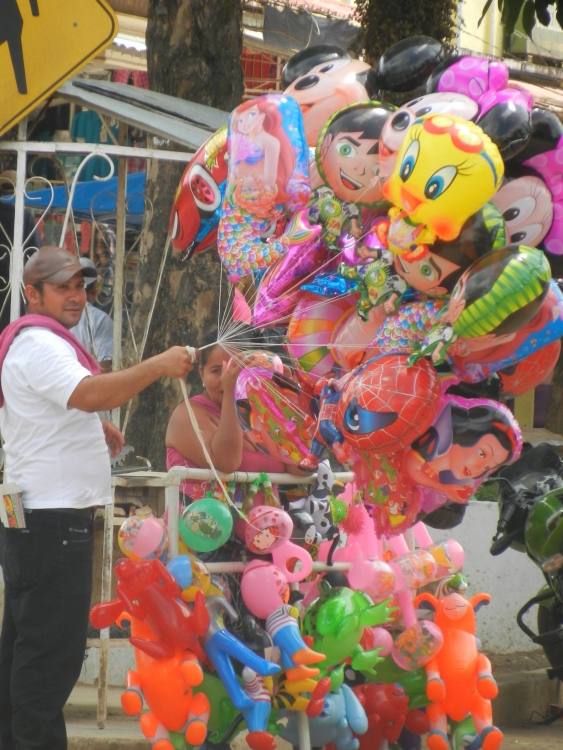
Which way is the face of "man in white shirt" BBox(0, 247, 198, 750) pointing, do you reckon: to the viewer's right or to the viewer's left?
to the viewer's right

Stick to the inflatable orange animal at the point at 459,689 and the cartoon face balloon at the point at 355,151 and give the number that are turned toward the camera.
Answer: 2

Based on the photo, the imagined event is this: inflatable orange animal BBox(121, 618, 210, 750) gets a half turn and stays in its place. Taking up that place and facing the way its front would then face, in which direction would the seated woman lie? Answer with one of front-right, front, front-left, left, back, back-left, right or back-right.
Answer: front

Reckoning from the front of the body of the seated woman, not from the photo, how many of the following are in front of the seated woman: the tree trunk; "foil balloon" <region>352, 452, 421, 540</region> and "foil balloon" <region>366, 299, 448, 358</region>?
2

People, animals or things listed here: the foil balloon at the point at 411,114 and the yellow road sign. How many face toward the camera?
2

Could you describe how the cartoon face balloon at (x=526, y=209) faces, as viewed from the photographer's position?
facing the viewer and to the left of the viewer

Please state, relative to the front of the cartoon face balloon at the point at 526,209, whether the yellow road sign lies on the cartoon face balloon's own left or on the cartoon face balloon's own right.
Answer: on the cartoon face balloon's own right

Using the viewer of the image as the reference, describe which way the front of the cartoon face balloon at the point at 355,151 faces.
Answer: facing the viewer

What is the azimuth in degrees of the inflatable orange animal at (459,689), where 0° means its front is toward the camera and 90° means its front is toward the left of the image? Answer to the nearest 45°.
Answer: approximately 0°

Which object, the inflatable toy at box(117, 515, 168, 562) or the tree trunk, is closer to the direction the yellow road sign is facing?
the inflatable toy
